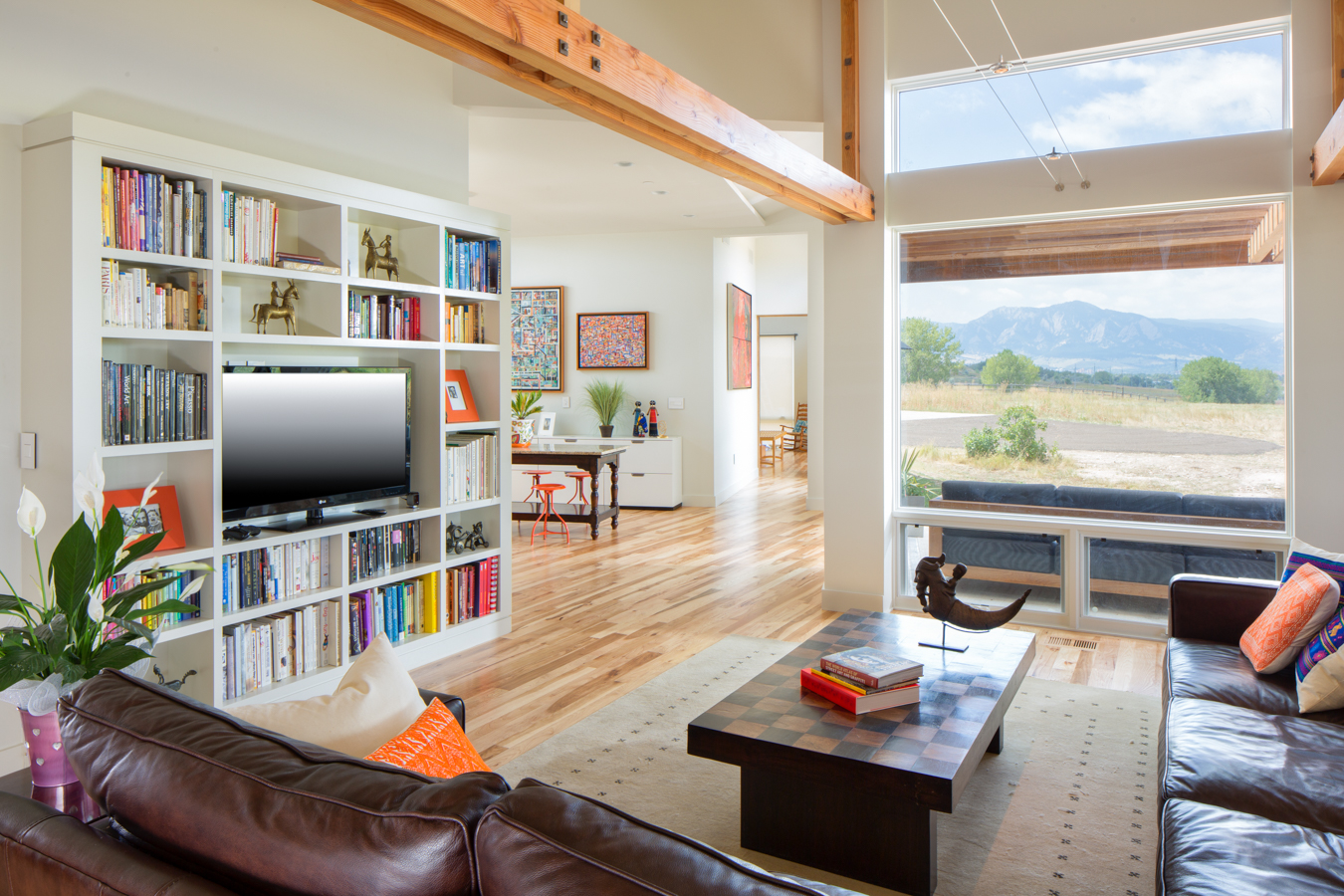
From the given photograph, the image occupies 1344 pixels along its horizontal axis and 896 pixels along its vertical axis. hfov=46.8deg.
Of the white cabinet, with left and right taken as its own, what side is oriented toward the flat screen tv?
front

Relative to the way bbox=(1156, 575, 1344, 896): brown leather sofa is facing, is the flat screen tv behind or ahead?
ahead

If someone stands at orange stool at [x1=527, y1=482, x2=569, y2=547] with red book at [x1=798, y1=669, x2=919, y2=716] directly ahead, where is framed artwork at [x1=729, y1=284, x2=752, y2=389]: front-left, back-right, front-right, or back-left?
back-left

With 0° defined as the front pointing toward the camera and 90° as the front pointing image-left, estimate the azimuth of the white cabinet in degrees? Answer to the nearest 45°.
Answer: approximately 0°

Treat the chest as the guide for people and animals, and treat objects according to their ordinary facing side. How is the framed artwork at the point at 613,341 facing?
toward the camera

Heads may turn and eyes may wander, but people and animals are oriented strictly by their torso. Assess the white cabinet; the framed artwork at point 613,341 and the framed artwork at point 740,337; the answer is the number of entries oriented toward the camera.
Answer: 2

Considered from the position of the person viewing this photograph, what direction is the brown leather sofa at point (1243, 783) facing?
facing to the left of the viewer

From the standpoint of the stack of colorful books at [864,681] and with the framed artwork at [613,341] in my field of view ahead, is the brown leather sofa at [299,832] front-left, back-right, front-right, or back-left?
back-left

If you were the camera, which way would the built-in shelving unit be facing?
facing the viewer and to the right of the viewer
